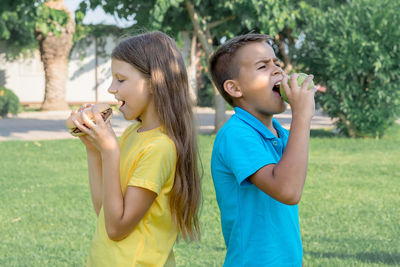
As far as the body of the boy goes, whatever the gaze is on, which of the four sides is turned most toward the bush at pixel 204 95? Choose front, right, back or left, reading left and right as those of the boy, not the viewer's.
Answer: left

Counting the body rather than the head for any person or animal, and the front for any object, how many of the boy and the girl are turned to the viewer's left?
1

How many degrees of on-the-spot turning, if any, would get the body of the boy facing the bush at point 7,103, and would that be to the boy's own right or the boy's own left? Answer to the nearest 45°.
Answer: approximately 135° to the boy's own left

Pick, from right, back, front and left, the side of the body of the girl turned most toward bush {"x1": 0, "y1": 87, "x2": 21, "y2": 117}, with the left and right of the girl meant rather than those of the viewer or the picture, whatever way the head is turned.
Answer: right

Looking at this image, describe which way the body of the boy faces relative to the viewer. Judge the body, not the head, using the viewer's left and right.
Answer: facing to the right of the viewer

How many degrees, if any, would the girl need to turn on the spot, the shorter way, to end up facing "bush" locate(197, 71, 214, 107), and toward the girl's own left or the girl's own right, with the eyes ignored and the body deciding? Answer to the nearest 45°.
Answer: approximately 90° to the girl's own right

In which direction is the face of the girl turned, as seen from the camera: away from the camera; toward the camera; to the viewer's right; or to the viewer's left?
to the viewer's left

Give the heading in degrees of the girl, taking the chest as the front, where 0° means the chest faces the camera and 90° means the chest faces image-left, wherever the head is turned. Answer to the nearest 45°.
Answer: approximately 90°

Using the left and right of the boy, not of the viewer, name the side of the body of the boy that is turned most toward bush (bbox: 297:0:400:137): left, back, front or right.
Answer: left
